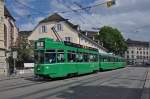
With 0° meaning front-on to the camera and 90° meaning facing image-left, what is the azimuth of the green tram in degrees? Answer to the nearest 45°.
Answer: approximately 45°
